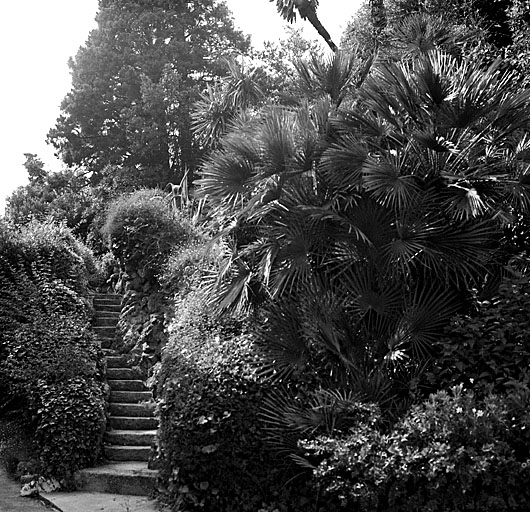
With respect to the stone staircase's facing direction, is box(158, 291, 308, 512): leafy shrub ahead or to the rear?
ahead

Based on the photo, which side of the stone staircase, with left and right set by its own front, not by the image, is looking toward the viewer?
front

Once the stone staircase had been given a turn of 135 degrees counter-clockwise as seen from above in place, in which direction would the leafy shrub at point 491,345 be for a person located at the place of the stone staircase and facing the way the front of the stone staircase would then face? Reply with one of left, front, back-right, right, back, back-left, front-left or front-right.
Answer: right

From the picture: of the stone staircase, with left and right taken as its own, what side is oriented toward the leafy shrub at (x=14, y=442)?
right

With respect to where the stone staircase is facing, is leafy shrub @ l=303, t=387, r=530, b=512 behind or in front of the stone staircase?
in front

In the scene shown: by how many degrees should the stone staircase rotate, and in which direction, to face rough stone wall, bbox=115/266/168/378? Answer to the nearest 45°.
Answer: approximately 180°

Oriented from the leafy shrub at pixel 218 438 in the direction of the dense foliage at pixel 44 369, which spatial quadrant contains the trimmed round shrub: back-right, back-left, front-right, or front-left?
front-right
